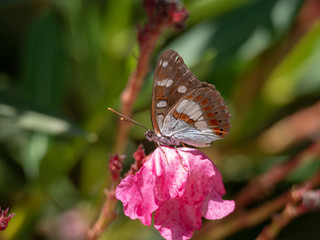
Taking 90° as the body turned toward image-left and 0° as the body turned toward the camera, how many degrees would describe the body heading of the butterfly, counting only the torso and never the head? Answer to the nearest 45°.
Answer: approximately 90°
